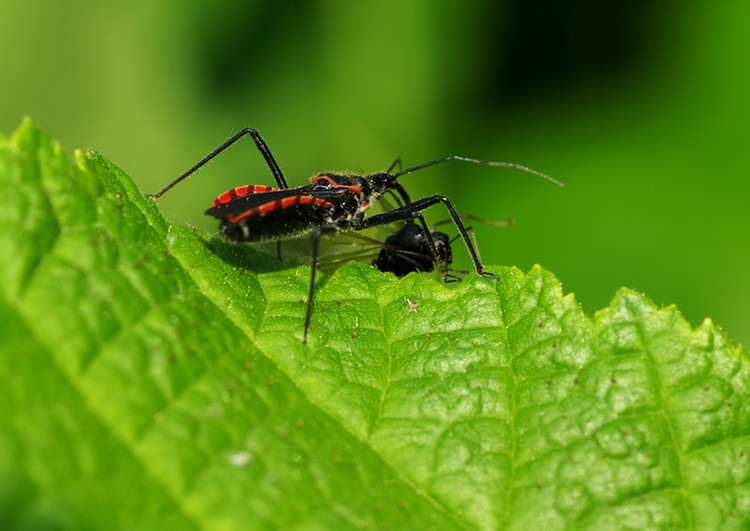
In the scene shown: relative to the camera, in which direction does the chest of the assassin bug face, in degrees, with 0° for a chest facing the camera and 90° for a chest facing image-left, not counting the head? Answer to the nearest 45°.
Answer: approximately 270°
